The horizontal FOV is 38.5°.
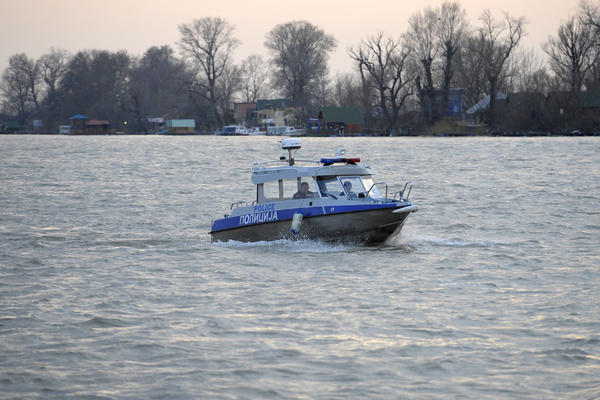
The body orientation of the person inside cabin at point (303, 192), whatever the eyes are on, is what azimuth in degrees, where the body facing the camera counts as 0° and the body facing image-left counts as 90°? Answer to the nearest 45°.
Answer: approximately 315°

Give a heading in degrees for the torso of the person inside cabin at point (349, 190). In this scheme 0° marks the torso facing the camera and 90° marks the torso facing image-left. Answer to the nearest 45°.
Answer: approximately 315°

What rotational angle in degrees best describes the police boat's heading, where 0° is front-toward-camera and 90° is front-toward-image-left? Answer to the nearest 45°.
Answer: approximately 315°

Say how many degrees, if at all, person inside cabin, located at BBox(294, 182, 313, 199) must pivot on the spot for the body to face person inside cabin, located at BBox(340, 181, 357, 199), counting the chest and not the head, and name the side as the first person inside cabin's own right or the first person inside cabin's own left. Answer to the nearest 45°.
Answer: approximately 45° to the first person inside cabin's own left

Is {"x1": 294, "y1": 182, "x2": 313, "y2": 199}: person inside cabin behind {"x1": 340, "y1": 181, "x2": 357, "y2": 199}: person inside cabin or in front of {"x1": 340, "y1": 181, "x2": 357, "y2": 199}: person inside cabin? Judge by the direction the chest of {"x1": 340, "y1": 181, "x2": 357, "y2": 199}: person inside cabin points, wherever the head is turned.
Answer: behind
